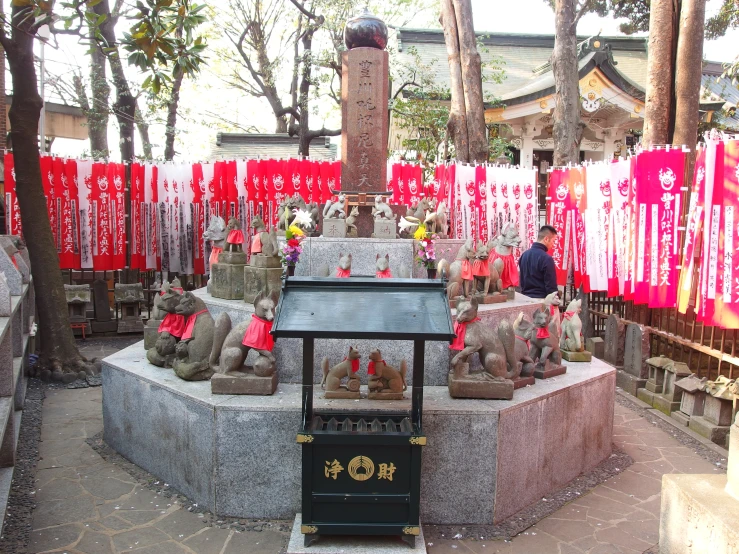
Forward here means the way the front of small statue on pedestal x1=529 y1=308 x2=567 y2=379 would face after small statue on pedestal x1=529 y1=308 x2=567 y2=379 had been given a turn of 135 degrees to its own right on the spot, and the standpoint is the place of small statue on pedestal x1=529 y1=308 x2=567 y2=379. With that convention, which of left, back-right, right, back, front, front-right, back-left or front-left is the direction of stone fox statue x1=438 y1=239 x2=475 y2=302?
front-left

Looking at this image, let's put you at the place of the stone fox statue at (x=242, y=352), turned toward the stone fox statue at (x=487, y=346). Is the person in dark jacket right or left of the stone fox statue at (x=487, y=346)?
left

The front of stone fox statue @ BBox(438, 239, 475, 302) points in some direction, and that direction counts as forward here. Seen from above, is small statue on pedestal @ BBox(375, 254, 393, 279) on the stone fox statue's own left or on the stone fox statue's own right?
on the stone fox statue's own right

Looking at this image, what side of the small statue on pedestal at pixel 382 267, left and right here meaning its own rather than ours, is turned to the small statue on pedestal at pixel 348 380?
front

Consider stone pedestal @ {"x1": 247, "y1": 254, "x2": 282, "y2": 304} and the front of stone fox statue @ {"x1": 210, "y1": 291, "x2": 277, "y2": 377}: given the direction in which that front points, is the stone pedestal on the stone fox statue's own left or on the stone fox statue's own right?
on the stone fox statue's own left

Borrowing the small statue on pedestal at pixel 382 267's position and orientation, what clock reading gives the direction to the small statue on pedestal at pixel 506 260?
the small statue on pedestal at pixel 506 260 is roughly at 8 o'clock from the small statue on pedestal at pixel 382 267.

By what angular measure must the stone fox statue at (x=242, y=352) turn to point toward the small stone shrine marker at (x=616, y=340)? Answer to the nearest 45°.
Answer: approximately 90° to its left

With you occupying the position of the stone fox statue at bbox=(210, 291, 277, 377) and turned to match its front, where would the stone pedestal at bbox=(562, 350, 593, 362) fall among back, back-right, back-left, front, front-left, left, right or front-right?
front-left

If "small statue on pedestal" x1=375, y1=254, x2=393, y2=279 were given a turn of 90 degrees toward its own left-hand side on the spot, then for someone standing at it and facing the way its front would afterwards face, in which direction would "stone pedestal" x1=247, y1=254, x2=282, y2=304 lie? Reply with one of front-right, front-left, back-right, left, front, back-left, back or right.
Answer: back

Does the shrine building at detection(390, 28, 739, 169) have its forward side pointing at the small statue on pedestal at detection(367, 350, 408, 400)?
yes

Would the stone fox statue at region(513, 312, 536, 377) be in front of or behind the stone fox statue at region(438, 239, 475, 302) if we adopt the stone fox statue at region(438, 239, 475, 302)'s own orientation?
in front

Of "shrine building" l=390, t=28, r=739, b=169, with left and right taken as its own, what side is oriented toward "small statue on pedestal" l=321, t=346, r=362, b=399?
front

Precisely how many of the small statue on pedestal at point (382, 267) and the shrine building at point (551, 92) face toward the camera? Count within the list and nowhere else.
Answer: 2
